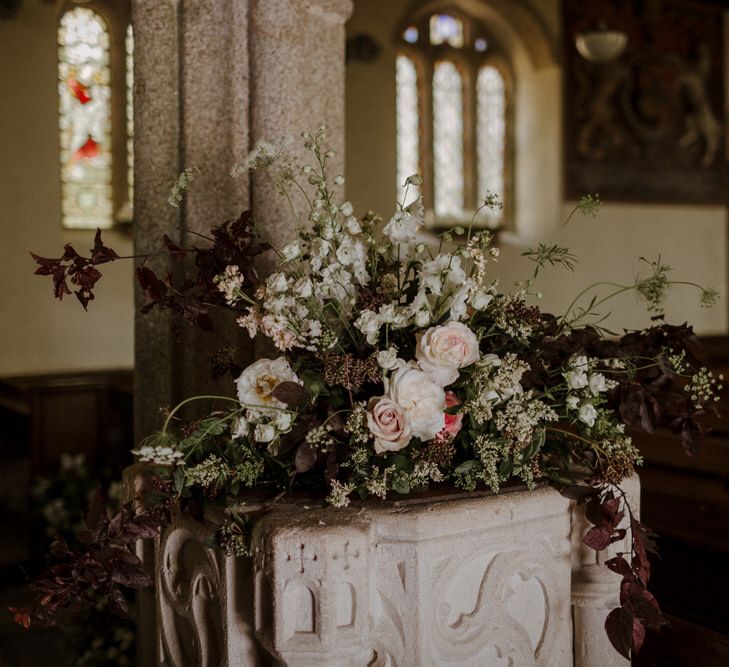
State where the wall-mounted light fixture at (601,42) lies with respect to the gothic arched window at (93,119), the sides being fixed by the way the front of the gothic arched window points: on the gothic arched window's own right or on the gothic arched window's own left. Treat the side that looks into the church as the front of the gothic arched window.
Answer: on the gothic arched window's own left

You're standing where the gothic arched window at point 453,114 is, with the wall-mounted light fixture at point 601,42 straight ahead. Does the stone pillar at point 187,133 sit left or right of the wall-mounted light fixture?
right

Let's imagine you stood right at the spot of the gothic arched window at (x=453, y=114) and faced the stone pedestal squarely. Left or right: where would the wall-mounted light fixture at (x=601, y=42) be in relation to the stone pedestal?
left

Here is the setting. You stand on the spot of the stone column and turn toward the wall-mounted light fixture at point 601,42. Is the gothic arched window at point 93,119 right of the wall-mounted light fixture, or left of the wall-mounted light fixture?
left

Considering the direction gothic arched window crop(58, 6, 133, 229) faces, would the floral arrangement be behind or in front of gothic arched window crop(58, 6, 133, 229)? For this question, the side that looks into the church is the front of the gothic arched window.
in front

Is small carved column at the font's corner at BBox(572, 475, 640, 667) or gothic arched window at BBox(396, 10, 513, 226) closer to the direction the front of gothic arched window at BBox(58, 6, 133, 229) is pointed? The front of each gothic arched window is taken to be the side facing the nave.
the small carved column at the font's corner

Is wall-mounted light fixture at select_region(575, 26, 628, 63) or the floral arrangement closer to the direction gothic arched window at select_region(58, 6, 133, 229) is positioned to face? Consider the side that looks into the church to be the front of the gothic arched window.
the floral arrangement

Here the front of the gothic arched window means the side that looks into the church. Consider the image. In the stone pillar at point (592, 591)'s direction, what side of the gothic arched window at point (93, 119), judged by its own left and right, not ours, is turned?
front

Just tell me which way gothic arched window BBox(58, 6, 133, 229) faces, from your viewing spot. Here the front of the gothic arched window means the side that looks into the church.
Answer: facing the viewer

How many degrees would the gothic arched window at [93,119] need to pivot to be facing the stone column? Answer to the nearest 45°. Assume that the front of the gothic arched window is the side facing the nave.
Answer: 0° — it already faces it

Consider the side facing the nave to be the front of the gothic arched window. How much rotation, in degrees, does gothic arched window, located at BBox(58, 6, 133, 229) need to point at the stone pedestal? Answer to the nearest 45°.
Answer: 0° — it already faces it

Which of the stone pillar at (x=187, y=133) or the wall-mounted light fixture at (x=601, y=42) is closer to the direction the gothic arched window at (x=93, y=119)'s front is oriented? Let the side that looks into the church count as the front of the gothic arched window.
the stone pillar
